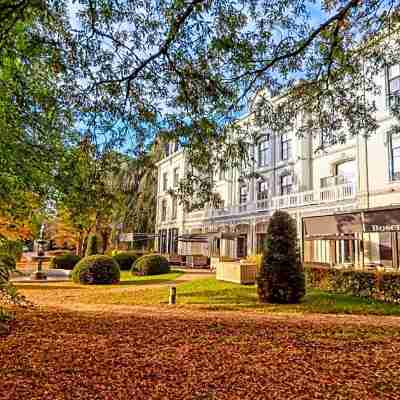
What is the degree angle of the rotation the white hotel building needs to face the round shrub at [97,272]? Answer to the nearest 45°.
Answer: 0° — it already faces it

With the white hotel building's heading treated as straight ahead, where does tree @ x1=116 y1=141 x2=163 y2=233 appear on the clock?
The tree is roughly at 3 o'clock from the white hotel building.

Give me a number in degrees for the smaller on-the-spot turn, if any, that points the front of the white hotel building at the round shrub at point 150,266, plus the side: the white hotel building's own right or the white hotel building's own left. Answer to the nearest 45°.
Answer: approximately 45° to the white hotel building's own right

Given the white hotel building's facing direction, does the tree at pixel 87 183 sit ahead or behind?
ahead

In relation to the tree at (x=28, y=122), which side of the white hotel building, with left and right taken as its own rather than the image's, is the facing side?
front

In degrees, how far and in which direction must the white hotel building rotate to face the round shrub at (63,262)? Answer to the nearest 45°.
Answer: approximately 45° to its right

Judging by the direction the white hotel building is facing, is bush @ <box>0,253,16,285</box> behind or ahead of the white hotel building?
ahead

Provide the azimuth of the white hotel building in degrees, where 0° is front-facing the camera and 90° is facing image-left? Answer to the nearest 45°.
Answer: approximately 45°
